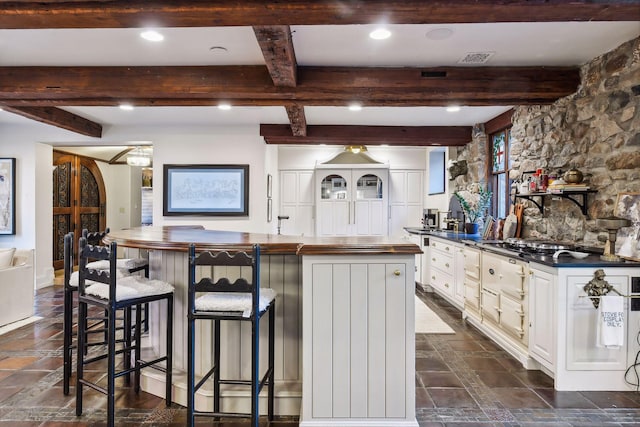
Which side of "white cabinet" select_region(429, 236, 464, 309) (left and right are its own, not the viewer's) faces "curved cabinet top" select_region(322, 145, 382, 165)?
right

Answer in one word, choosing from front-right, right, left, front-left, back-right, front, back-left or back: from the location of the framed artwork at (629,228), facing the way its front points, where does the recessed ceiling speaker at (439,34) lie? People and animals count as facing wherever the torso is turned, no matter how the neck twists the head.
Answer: front

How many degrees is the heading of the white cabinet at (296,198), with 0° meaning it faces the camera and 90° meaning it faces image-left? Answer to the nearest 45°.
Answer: approximately 0°

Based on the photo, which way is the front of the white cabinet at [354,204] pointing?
toward the camera

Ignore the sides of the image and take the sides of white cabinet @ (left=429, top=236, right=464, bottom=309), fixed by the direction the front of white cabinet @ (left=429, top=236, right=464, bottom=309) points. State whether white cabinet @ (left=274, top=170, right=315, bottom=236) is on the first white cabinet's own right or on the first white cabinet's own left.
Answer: on the first white cabinet's own right

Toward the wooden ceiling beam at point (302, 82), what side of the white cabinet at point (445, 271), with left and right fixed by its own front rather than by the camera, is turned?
front

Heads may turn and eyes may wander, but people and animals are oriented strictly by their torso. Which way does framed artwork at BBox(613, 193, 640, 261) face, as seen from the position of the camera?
facing the viewer and to the left of the viewer

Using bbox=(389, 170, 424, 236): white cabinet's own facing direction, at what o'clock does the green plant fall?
The green plant is roughly at 11 o'clock from the white cabinet.

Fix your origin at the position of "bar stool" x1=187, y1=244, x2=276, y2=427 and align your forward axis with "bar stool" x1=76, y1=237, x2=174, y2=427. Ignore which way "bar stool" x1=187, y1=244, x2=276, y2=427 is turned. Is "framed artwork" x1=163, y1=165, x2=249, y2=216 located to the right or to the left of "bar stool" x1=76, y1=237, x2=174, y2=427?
right

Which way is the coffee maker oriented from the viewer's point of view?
toward the camera

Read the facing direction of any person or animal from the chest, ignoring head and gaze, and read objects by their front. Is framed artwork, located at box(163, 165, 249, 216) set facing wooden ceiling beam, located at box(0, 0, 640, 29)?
yes

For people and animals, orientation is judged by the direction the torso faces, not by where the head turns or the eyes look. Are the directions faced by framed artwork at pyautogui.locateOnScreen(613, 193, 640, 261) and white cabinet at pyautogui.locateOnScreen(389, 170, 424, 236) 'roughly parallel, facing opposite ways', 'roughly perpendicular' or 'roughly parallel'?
roughly perpendicular

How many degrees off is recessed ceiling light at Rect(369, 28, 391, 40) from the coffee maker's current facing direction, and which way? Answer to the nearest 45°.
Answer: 0° — it already faces it

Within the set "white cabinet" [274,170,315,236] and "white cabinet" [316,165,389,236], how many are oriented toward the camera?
2

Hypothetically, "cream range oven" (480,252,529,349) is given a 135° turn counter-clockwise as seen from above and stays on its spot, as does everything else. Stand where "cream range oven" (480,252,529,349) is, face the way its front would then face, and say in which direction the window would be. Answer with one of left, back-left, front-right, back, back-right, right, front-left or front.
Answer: left

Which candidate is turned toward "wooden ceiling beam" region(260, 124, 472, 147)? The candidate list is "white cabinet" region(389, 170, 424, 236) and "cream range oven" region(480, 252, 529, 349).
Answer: "white cabinet" region(389, 170, 424, 236)

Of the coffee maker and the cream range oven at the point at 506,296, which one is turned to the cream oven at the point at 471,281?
the coffee maker

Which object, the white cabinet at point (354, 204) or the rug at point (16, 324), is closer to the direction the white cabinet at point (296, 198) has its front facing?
the rug

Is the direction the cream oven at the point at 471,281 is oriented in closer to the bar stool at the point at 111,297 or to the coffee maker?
the bar stool

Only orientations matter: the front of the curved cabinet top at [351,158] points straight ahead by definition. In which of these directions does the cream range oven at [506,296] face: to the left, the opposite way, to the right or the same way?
to the right

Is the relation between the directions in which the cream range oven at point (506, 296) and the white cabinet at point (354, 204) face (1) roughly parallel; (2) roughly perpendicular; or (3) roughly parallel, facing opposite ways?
roughly perpendicular
